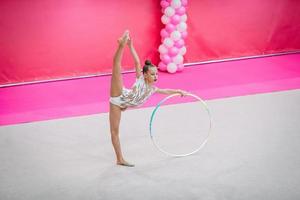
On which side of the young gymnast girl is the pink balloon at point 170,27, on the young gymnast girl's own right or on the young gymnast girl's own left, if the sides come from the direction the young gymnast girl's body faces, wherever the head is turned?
on the young gymnast girl's own left

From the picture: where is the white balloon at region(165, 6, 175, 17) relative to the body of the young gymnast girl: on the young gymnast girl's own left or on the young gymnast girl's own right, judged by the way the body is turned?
on the young gymnast girl's own left

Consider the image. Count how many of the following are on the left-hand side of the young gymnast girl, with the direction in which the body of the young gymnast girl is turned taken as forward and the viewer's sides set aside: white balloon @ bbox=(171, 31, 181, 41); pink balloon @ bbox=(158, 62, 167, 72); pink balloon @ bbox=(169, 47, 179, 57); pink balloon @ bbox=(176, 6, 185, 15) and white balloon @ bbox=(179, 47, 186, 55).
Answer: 5

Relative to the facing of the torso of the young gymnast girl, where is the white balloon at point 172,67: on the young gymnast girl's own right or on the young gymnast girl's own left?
on the young gymnast girl's own left
